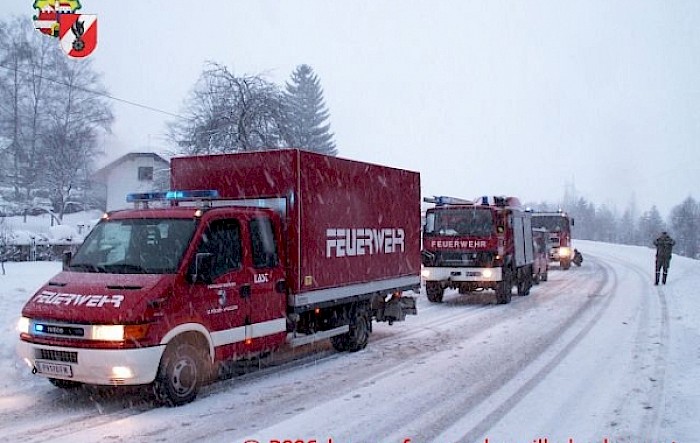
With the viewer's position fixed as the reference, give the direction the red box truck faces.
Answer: facing the viewer and to the left of the viewer

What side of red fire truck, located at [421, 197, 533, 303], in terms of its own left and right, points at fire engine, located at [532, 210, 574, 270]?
back

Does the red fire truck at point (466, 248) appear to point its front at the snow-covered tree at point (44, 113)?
no

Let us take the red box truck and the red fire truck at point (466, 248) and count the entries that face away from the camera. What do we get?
0

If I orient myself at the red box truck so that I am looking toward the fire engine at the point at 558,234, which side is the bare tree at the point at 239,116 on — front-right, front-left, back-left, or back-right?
front-left

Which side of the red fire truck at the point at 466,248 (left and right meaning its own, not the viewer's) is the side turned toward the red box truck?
front

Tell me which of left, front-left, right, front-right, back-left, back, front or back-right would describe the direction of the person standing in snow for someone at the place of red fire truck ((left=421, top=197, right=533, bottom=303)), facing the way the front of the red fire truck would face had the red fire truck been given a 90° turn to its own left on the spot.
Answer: front-left

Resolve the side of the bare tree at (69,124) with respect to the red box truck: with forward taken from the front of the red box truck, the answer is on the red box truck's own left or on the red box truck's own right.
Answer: on the red box truck's own right

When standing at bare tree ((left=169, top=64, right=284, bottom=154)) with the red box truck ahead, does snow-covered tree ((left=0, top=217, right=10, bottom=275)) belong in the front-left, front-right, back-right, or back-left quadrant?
front-right

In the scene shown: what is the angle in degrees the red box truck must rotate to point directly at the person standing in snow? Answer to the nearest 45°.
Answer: approximately 180°

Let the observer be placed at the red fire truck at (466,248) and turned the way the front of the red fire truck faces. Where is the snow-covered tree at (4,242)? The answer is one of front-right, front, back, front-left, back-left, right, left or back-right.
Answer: right

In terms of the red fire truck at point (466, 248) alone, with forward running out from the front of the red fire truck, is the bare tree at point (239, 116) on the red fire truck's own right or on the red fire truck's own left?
on the red fire truck's own right

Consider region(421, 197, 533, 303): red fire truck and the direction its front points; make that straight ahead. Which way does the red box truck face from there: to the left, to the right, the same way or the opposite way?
the same way

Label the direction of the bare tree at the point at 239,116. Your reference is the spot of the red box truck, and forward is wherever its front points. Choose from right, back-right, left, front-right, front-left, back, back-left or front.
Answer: back-right

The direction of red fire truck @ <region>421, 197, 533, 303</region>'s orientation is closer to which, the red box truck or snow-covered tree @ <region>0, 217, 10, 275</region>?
the red box truck

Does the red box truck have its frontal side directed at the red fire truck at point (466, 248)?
no

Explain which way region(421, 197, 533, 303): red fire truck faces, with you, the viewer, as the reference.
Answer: facing the viewer

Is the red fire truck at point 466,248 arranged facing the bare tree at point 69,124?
no
